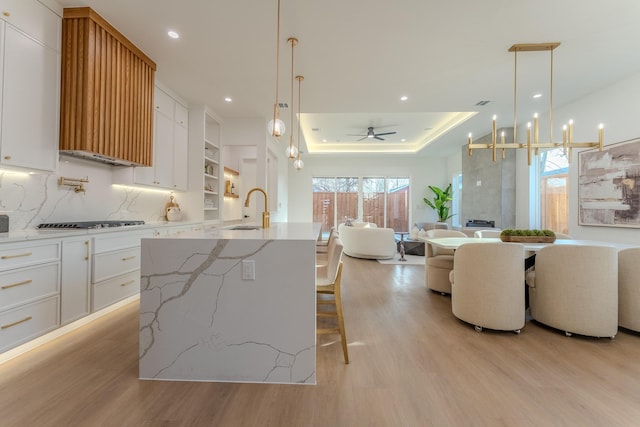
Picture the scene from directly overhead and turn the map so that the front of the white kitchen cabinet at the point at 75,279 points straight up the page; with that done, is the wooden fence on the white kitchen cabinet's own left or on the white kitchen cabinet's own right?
on the white kitchen cabinet's own left

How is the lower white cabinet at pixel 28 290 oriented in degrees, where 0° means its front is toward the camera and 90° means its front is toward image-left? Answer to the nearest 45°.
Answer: approximately 315°

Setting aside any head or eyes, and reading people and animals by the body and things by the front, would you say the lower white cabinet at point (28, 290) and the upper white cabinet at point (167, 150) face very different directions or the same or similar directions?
same or similar directions

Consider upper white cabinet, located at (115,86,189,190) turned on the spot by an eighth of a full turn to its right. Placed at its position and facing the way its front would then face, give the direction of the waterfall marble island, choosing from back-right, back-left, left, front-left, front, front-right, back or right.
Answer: front

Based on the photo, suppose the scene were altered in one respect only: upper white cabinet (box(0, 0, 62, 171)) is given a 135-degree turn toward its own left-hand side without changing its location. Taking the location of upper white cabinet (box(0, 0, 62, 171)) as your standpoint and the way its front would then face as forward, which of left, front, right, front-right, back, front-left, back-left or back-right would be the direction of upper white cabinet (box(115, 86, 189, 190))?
front-right

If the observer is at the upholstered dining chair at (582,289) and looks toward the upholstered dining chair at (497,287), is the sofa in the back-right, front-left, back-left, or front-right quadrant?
front-right

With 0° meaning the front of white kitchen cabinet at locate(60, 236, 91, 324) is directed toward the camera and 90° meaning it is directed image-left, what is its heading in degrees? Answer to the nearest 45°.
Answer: approximately 315°

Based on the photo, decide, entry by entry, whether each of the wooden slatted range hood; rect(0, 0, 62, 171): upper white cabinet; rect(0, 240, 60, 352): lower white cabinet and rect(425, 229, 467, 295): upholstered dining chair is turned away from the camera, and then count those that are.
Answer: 0

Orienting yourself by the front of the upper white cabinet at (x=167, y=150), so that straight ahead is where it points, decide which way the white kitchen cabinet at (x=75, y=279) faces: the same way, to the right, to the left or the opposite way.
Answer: the same way

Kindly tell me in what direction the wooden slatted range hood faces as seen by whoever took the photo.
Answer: facing the viewer and to the right of the viewer

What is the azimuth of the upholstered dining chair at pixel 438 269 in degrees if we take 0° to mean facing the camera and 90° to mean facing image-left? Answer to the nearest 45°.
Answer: approximately 315°

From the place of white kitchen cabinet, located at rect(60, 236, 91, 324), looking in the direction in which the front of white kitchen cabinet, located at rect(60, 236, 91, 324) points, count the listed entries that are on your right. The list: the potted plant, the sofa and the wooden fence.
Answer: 0

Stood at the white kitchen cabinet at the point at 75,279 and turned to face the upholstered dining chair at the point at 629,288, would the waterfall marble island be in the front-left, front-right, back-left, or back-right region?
front-right

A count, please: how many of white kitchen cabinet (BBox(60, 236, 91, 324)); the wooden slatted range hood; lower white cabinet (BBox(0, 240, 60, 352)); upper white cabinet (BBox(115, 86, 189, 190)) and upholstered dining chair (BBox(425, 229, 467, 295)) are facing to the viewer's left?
0

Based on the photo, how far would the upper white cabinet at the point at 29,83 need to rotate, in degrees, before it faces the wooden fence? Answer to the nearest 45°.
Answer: approximately 45° to its left

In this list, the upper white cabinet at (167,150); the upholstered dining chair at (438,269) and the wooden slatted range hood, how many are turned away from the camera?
0

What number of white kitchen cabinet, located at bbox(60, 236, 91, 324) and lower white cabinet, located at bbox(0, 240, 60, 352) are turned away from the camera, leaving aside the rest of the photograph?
0

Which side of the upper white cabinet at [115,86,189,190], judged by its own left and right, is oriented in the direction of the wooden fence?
left

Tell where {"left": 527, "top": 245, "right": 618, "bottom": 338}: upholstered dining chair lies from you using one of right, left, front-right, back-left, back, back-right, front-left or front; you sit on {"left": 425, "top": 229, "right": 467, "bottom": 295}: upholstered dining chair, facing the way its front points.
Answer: front

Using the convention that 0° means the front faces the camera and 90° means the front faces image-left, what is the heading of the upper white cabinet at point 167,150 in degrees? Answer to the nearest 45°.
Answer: approximately 315°

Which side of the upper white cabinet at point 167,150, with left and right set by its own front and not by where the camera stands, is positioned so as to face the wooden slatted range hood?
right

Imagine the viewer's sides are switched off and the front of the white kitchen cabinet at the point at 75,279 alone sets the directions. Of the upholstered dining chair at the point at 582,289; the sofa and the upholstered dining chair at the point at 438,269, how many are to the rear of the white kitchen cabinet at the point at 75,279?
0
